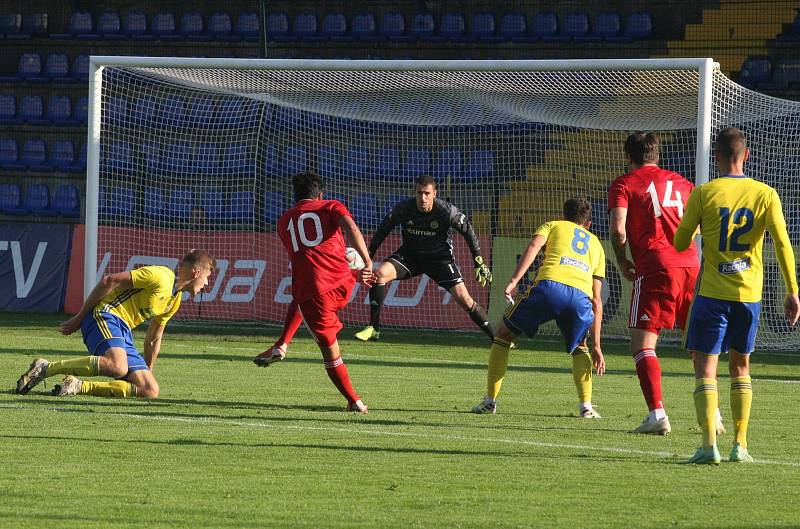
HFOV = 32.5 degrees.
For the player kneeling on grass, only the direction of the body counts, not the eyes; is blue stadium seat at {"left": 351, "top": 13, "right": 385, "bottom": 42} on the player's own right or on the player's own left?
on the player's own left

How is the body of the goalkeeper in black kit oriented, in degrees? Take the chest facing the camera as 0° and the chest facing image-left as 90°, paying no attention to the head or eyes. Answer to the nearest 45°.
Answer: approximately 0°

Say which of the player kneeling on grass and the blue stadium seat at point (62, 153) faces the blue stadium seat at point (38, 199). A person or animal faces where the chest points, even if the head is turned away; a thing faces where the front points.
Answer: the blue stadium seat at point (62, 153)

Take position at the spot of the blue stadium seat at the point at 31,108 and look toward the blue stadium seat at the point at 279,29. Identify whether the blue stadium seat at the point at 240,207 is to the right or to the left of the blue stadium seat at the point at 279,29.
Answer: right

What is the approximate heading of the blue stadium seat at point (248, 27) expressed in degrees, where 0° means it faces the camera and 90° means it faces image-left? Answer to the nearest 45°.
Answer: approximately 45°

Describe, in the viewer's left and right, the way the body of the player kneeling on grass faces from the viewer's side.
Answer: facing to the right of the viewer

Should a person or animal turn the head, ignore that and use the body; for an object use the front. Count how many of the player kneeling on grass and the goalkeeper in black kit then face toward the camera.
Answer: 1

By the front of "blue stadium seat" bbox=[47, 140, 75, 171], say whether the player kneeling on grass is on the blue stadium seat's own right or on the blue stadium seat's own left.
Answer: on the blue stadium seat's own left

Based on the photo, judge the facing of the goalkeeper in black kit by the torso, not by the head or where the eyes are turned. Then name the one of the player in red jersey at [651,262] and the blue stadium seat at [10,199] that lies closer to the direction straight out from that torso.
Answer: the player in red jersey

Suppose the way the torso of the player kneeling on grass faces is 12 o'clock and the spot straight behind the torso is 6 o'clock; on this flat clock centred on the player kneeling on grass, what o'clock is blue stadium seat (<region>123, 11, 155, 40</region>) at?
The blue stadium seat is roughly at 9 o'clock from the player kneeling on grass.

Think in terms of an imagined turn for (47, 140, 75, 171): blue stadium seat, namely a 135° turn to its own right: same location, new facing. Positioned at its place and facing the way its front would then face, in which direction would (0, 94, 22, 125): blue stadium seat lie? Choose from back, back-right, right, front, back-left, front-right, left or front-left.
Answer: front-left
